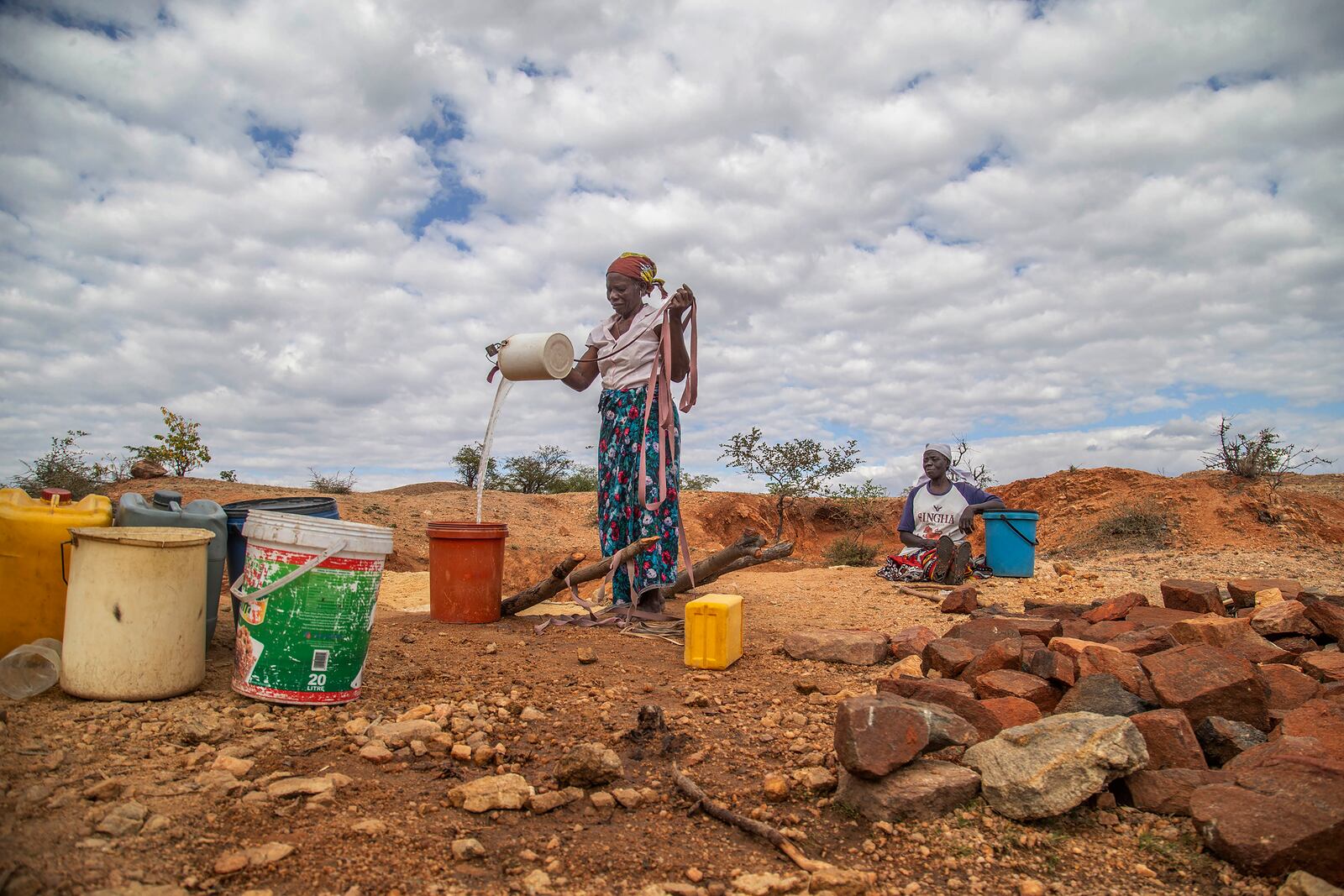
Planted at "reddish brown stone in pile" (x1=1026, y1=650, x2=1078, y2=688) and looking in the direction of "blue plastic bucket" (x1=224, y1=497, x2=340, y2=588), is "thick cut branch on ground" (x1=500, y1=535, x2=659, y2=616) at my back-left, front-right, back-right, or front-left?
front-right

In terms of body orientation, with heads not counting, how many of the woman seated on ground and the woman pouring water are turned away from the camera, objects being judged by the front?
0

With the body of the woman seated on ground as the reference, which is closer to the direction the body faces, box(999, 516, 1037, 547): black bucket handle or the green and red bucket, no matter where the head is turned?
the green and red bucket

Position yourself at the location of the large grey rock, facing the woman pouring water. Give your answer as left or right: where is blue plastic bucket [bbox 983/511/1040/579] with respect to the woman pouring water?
right

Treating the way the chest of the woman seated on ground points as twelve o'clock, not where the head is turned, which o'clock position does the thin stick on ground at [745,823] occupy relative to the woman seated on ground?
The thin stick on ground is roughly at 12 o'clock from the woman seated on ground.

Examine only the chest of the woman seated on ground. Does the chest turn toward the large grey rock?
yes

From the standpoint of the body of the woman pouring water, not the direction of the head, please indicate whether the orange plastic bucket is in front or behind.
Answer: in front

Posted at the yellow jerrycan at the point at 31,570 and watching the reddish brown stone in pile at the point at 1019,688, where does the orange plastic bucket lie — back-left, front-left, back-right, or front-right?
front-left

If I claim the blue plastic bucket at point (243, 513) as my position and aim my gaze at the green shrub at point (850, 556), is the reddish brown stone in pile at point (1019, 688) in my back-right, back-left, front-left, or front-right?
front-right

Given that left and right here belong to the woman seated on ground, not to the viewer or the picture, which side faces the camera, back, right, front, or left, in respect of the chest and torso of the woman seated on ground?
front

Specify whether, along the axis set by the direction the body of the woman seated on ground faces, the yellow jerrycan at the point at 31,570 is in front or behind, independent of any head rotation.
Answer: in front

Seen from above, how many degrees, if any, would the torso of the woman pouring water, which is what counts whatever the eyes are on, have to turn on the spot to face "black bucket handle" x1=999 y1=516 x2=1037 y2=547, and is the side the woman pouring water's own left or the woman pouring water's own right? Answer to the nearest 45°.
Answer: approximately 180°

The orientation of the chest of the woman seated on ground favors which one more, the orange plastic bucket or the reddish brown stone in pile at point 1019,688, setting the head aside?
the reddish brown stone in pile

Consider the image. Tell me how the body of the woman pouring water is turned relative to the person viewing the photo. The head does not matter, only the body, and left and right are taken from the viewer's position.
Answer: facing the viewer and to the left of the viewer
